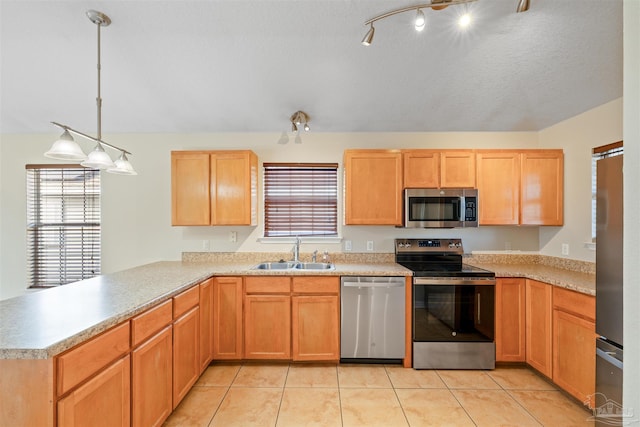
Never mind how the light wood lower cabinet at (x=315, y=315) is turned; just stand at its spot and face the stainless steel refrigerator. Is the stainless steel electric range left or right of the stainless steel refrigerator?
left

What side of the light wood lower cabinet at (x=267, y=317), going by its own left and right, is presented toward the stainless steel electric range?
left

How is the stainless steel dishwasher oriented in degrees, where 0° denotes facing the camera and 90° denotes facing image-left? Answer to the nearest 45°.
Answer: approximately 0°

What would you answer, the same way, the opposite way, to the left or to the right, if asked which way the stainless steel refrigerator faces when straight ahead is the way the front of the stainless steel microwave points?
to the right

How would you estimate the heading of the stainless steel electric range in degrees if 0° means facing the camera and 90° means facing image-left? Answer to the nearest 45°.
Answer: approximately 0°

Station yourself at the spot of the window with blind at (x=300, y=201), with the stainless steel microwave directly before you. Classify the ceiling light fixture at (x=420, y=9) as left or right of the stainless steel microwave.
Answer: right

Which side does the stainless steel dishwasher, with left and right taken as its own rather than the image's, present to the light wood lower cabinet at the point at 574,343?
left
